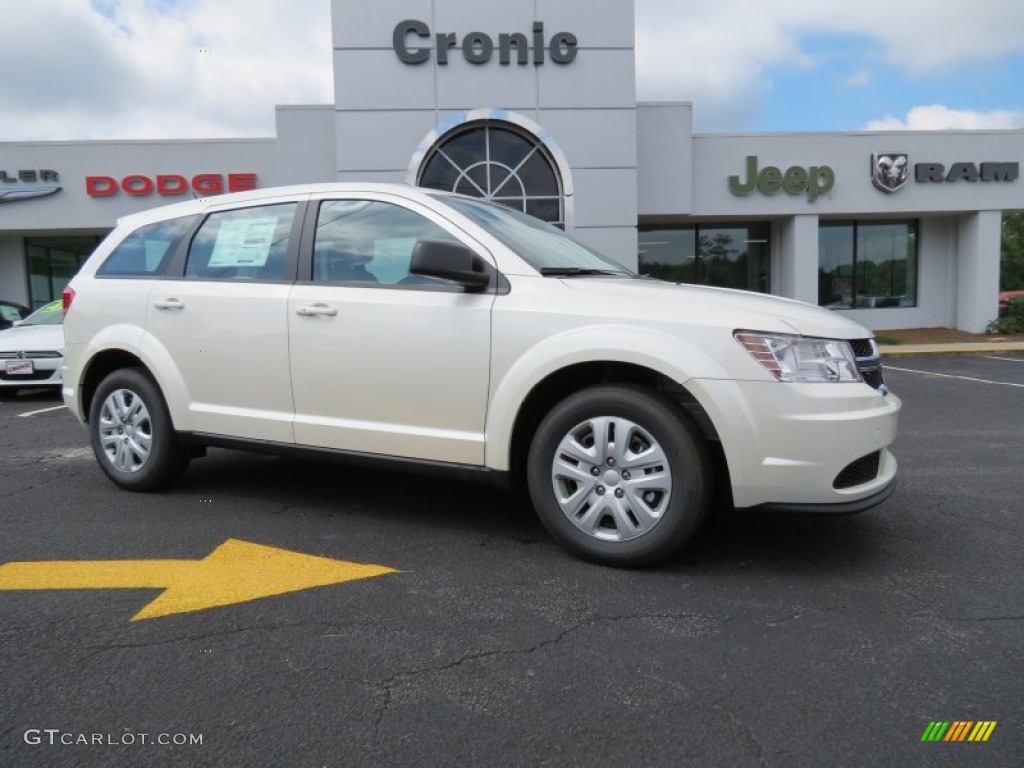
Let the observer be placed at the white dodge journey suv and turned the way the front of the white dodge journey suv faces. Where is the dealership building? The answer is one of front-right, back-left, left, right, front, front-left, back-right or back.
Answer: back-left

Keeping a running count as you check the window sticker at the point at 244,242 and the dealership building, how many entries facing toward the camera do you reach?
2

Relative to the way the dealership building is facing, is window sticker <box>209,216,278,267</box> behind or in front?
in front

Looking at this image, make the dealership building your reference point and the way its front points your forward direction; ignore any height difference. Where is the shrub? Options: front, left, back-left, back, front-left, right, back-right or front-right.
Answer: left

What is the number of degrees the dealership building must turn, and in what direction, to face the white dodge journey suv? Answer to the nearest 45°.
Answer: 0° — it already faces it

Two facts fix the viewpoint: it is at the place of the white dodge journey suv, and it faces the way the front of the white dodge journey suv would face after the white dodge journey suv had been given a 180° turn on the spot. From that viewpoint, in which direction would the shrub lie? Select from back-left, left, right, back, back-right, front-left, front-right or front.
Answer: right

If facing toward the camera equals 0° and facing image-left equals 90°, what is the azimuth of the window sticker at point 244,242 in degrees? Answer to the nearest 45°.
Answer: approximately 0°

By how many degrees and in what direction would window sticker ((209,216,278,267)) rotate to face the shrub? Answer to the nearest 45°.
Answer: approximately 135° to its left
